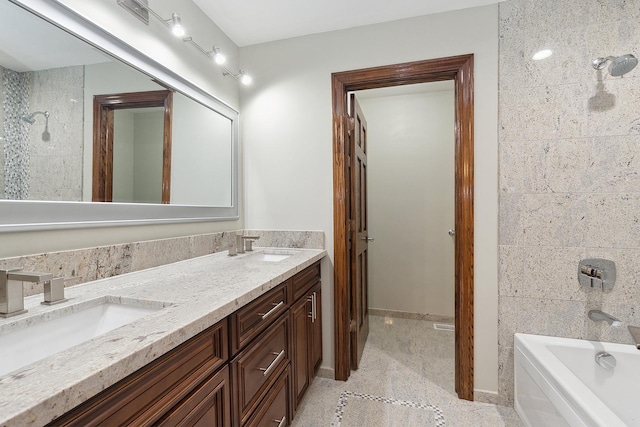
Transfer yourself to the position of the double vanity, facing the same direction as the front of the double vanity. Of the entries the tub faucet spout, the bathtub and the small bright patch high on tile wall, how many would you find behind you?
0

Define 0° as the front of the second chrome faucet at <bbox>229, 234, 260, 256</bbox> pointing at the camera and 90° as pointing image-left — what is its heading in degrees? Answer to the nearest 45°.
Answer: approximately 315°

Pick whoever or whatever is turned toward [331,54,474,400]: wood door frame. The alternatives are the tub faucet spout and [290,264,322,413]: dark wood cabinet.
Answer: the dark wood cabinet

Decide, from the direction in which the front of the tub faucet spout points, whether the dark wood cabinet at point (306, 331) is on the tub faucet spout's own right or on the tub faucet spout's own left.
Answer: on the tub faucet spout's own right

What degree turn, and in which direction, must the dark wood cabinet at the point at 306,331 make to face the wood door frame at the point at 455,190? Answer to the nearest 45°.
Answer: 0° — it already faces it

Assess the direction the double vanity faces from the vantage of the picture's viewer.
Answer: facing the viewer and to the right of the viewer

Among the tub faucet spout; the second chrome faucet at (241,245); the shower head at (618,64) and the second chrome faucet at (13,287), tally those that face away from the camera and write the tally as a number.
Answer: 0

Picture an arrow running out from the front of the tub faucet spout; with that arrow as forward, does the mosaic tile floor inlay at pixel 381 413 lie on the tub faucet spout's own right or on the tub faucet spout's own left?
on the tub faucet spout's own right

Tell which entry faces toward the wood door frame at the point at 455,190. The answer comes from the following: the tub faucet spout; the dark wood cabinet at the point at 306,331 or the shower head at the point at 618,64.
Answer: the dark wood cabinet

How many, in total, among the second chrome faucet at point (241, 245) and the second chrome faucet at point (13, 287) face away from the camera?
0

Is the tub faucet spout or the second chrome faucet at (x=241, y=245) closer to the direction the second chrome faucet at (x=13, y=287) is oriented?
the tub faucet spout

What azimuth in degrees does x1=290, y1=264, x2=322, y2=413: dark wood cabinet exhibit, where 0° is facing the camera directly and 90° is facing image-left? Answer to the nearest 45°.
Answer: approximately 270°

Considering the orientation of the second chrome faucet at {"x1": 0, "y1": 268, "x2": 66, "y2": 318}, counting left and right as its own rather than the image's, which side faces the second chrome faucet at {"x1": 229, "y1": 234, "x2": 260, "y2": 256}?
left

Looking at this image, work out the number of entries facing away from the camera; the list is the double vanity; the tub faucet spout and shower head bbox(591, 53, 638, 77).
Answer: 0

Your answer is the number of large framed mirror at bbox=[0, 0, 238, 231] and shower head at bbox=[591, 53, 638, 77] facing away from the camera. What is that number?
0
